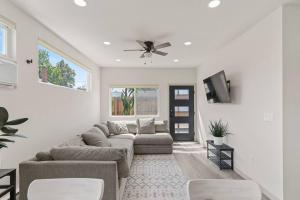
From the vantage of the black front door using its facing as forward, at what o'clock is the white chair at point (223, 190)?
The white chair is roughly at 12 o'clock from the black front door.

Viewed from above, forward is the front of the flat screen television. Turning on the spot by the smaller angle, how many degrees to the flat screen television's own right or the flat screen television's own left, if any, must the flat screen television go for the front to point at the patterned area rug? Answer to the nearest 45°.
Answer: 0° — it already faces it

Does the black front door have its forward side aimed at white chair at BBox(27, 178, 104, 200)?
yes

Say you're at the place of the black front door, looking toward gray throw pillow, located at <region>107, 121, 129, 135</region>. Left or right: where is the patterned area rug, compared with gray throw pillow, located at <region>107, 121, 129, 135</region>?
left

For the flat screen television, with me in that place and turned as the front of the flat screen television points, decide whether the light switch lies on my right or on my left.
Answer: on my left

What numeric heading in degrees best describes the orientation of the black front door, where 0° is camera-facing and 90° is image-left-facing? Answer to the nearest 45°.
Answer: approximately 0°

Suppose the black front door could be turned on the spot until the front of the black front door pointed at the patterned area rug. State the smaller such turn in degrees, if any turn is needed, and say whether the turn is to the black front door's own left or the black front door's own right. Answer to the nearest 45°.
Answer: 0° — it already faces it

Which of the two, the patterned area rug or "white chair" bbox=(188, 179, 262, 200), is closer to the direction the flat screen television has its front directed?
the patterned area rug

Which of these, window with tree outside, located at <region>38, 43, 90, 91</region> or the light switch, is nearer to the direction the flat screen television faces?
the window with tree outside
